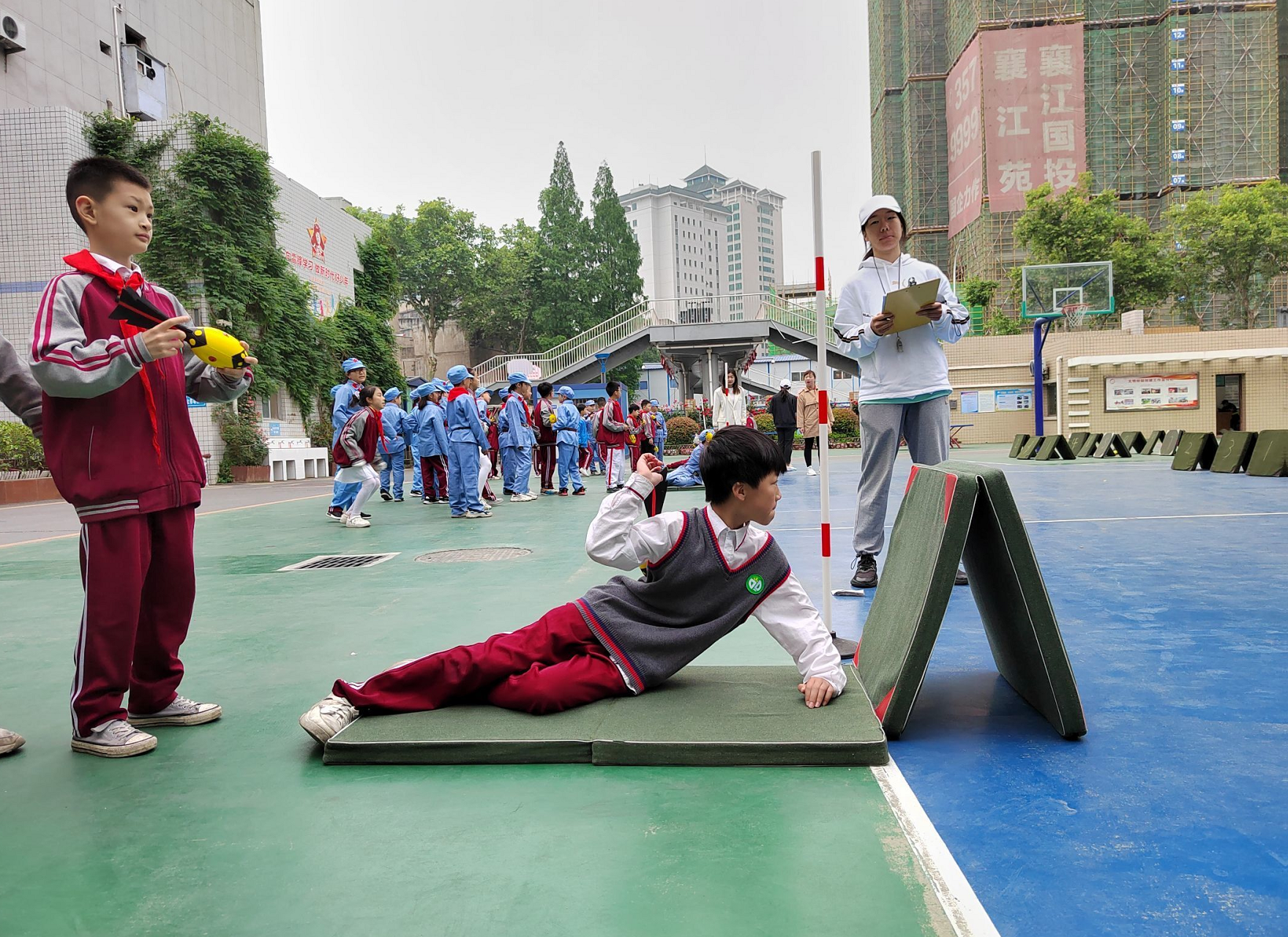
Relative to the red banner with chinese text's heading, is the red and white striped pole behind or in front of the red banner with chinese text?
in front

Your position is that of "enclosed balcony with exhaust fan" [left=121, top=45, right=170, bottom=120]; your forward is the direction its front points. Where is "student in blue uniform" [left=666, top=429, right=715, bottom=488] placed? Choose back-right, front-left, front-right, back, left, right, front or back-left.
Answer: front-right

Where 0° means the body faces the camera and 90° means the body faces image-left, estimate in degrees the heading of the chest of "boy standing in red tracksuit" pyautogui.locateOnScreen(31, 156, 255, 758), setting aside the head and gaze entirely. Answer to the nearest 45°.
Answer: approximately 315°

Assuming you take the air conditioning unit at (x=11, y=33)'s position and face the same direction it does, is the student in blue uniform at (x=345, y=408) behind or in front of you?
in front

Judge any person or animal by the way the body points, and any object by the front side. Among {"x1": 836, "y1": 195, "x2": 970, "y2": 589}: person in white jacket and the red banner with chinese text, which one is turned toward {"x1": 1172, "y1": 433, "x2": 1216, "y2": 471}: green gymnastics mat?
the red banner with chinese text

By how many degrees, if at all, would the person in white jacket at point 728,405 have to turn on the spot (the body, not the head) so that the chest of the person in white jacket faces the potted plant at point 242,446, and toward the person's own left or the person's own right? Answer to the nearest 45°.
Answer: approximately 90° to the person's own right

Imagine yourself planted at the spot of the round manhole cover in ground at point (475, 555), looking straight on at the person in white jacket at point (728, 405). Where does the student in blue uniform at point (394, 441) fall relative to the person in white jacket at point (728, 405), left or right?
left

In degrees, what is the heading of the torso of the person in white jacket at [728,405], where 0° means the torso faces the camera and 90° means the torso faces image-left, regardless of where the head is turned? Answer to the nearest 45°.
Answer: approximately 0°

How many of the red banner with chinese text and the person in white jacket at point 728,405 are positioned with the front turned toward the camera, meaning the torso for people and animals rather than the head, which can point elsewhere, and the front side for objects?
2

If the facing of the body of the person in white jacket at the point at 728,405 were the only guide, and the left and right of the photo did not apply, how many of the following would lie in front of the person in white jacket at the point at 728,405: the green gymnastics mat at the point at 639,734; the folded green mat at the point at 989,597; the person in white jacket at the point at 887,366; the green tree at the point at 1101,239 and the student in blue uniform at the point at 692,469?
4

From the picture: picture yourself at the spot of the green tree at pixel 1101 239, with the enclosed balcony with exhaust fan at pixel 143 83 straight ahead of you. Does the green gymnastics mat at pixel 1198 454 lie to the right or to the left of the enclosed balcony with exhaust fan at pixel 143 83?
left

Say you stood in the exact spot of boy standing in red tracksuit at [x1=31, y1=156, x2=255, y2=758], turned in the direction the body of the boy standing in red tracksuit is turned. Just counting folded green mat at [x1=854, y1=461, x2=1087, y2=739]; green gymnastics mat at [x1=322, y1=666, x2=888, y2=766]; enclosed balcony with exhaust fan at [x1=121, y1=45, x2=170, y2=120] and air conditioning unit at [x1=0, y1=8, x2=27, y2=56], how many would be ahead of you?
2
